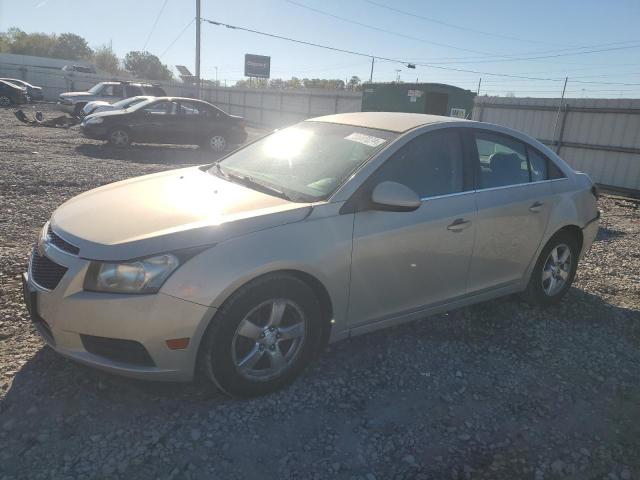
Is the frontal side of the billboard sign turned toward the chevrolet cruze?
yes

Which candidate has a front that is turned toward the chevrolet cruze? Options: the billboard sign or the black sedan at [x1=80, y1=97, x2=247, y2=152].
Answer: the billboard sign

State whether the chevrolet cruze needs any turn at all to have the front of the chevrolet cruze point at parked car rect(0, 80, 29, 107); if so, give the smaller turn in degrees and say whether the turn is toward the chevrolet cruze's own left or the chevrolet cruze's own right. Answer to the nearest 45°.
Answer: approximately 90° to the chevrolet cruze's own right

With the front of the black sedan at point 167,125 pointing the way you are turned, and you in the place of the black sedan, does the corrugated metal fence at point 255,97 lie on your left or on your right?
on your right

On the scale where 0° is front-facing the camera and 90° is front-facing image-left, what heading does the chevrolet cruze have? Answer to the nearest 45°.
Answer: approximately 45°

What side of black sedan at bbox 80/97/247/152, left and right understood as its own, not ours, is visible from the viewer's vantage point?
left

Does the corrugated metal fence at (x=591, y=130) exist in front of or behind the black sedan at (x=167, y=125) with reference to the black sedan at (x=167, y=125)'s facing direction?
behind

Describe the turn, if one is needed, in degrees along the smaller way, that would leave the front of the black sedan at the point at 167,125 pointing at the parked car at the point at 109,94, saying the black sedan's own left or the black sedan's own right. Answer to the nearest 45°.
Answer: approximately 90° to the black sedan's own right

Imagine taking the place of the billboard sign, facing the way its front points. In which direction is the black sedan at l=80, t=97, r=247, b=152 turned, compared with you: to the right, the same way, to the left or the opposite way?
to the right

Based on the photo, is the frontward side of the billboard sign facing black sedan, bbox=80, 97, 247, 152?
yes

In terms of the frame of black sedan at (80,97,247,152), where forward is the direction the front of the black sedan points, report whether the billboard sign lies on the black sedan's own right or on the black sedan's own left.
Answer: on the black sedan's own right

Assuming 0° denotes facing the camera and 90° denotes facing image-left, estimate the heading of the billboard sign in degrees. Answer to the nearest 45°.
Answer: approximately 0°

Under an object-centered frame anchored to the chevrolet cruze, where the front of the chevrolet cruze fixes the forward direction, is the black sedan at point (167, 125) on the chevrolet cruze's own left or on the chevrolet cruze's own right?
on the chevrolet cruze's own right

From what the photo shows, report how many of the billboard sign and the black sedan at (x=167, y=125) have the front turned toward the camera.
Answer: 1
